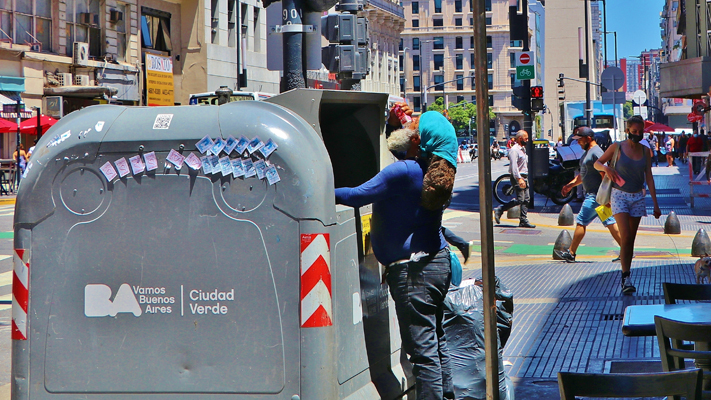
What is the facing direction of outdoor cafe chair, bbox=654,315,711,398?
away from the camera

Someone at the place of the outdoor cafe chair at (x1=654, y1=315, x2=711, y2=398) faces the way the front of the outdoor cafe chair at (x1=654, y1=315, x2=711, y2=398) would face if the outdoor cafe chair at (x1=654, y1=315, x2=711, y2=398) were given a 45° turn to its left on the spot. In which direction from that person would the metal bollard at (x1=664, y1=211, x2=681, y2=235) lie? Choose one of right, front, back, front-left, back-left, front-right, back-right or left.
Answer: front-right

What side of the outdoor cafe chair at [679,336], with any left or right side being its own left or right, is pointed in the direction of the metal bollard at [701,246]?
front

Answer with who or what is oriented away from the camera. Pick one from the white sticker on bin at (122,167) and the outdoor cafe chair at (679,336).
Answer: the outdoor cafe chair

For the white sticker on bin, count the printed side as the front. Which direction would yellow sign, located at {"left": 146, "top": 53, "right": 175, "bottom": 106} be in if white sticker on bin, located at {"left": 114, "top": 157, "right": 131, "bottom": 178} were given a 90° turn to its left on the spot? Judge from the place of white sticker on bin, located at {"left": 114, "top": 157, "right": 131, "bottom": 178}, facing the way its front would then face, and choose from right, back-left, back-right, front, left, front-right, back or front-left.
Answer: left

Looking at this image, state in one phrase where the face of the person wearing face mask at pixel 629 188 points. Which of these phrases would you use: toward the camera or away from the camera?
toward the camera

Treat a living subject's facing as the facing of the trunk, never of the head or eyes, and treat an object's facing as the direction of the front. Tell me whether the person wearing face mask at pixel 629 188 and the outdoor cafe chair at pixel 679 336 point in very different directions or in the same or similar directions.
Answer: very different directions

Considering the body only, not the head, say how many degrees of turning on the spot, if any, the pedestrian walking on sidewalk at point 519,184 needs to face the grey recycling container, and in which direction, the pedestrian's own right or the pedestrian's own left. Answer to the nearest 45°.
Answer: approximately 90° to the pedestrian's own right

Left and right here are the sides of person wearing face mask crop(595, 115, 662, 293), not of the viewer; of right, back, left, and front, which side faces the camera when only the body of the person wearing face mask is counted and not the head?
front

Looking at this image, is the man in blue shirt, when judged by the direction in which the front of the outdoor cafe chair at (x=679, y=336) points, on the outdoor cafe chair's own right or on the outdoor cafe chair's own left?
on the outdoor cafe chair's own left

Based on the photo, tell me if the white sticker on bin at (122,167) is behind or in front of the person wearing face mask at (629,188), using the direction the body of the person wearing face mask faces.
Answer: in front

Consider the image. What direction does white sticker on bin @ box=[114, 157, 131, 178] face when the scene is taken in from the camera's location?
facing the viewer
